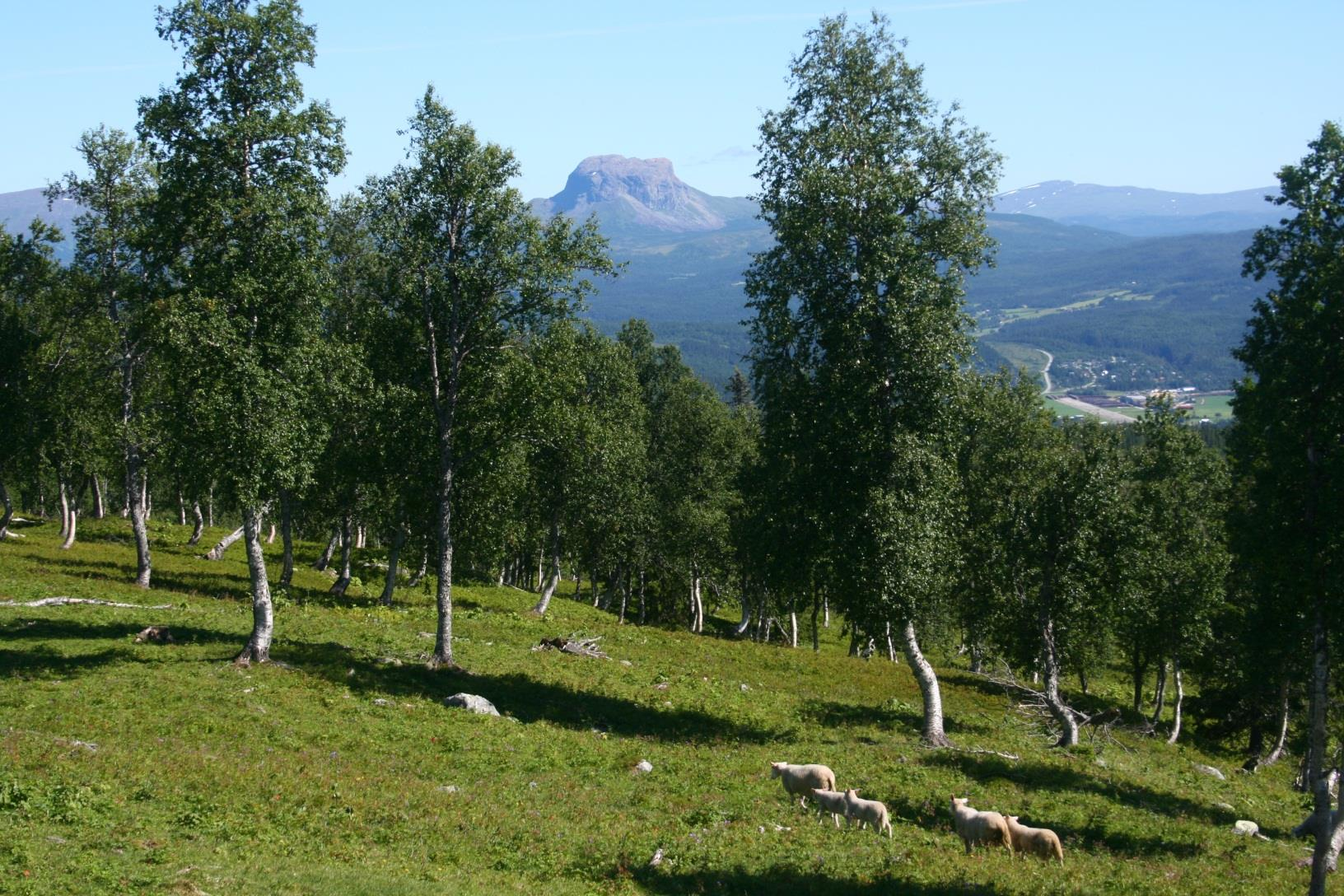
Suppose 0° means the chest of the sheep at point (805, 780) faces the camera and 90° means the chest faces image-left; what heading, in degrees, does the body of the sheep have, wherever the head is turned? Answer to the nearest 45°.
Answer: approximately 90°

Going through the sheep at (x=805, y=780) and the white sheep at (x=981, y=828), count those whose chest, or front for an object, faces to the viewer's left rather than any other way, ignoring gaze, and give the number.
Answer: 2

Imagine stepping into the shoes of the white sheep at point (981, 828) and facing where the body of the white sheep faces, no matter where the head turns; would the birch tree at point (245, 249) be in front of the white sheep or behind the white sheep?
in front

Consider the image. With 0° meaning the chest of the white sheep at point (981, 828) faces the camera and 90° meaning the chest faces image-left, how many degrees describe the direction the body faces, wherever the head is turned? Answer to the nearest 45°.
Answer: approximately 90°
